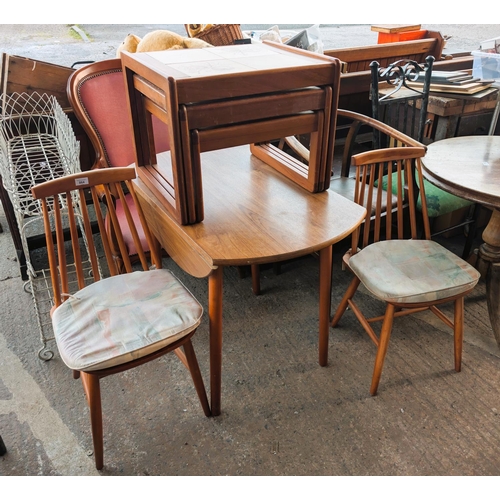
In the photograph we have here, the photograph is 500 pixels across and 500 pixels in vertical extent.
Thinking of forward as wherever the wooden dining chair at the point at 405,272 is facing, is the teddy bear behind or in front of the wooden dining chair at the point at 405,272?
behind

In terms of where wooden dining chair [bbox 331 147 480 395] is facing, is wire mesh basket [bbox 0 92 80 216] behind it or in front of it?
behind

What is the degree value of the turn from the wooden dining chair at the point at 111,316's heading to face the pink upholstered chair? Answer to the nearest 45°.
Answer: approximately 135° to its left

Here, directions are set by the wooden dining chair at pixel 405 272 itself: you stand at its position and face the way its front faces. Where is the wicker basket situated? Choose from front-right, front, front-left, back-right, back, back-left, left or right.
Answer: back

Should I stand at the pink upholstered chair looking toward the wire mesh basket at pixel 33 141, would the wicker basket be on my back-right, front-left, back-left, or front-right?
back-right

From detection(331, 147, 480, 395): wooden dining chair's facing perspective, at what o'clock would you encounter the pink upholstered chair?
The pink upholstered chair is roughly at 5 o'clock from the wooden dining chair.

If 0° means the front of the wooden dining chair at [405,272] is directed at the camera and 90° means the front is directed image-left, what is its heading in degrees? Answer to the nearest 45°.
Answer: approximately 315°
